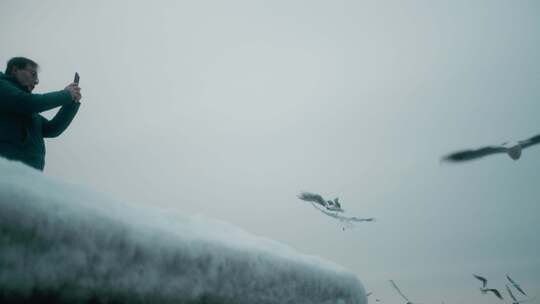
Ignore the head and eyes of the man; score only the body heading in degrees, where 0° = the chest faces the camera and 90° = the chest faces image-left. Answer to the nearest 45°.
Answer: approximately 270°

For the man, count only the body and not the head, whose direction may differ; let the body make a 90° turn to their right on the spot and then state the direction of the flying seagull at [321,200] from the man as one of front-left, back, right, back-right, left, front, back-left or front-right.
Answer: back-left

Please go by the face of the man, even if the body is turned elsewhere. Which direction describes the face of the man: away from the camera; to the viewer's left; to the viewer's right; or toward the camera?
to the viewer's right

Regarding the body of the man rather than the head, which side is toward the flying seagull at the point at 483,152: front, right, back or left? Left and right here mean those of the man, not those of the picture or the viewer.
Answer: front
